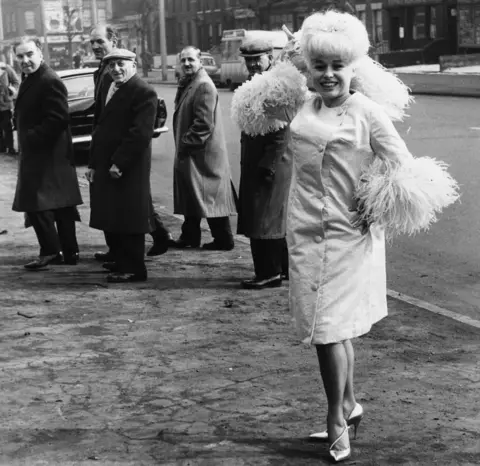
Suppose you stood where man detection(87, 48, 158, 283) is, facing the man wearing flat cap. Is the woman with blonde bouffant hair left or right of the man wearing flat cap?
right

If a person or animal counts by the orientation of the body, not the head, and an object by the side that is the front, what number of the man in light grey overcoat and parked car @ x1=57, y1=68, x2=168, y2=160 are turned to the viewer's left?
1

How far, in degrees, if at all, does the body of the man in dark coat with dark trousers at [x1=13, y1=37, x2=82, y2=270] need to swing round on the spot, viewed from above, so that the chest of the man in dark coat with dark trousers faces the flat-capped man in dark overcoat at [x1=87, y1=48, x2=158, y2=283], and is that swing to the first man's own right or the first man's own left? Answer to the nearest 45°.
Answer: approximately 90° to the first man's own left

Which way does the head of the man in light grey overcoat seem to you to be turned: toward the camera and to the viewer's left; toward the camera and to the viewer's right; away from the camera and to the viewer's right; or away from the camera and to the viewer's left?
toward the camera and to the viewer's left

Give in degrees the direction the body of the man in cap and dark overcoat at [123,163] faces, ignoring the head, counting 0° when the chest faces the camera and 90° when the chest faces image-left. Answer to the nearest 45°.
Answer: approximately 45°

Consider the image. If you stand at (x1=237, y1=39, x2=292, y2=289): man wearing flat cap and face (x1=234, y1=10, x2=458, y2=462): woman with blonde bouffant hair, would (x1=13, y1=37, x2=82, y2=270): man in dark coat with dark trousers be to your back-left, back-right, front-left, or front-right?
back-right
